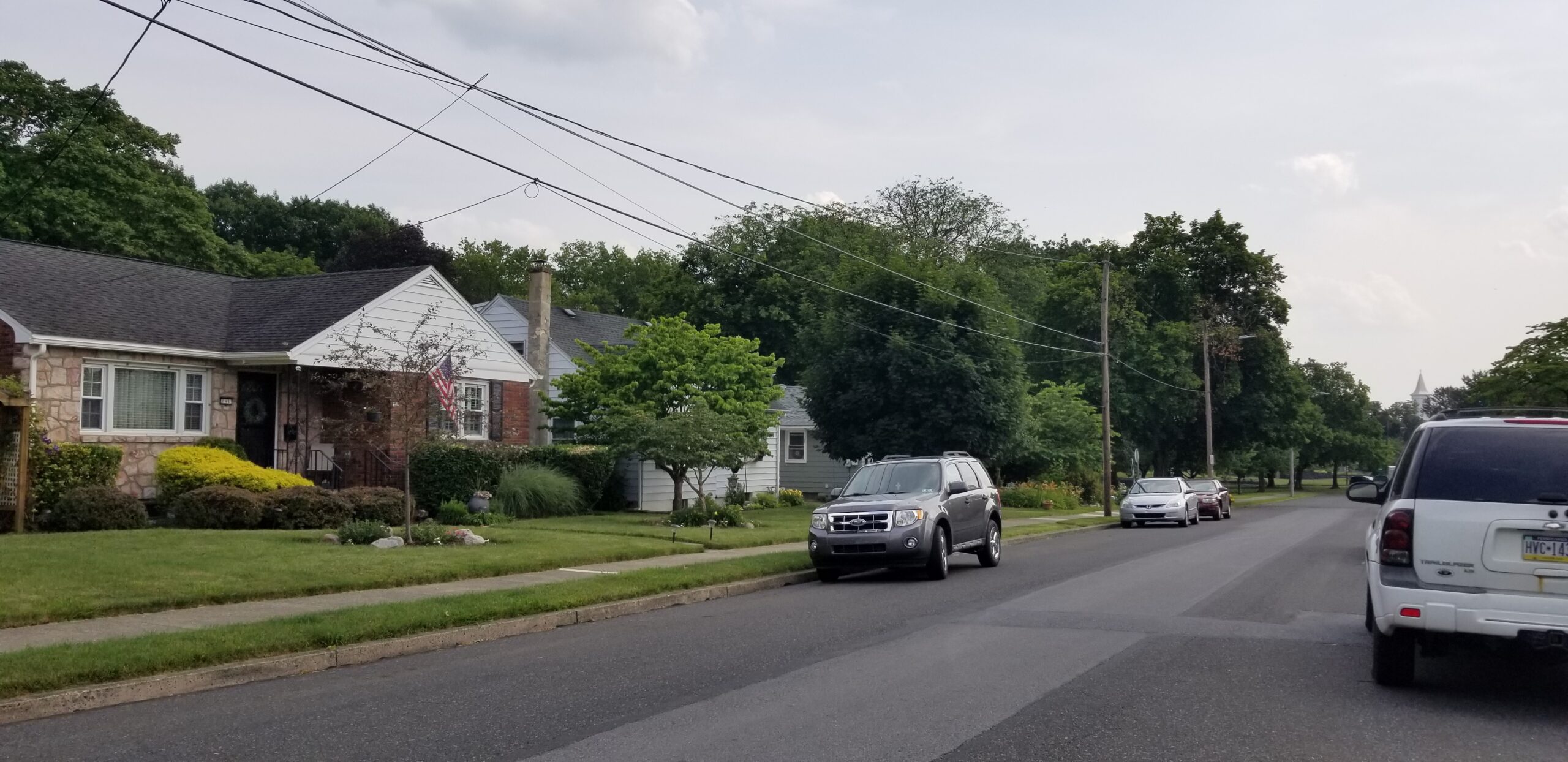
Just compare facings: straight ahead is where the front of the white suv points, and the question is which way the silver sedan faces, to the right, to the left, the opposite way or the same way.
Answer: the opposite way

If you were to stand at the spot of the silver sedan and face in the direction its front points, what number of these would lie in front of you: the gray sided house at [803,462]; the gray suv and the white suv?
2

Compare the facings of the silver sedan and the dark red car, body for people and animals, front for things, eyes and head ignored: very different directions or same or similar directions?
same or similar directions

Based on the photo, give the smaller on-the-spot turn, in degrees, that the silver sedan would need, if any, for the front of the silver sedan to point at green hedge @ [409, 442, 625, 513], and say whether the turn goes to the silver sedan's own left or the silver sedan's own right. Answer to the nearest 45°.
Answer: approximately 45° to the silver sedan's own right

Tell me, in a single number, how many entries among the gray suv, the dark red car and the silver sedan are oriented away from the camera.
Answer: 0

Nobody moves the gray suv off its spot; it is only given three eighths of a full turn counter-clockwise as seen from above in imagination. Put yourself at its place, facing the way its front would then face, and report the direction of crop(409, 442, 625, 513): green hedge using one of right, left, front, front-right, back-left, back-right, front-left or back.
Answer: back-left

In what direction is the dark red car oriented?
toward the camera

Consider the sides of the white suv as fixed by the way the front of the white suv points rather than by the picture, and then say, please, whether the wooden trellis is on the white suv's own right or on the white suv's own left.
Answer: on the white suv's own left

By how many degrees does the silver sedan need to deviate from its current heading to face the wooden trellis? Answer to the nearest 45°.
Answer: approximately 45° to its right

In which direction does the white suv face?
away from the camera

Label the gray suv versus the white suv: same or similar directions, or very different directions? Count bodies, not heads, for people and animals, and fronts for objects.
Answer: very different directions

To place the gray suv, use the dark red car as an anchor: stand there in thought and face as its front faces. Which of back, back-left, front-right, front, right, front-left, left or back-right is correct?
front

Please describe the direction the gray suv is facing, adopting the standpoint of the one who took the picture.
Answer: facing the viewer and to the left of the viewer

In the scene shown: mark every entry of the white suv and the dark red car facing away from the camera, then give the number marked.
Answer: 1

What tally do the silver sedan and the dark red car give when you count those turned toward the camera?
2

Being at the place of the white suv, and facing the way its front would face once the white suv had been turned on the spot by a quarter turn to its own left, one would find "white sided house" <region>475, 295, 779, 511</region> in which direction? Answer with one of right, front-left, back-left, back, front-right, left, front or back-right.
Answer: front-right

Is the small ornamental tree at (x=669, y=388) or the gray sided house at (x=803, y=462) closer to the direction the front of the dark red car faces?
the small ornamental tree

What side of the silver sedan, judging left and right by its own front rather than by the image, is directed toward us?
front

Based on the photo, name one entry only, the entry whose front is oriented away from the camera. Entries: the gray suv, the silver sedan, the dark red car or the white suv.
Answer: the white suv

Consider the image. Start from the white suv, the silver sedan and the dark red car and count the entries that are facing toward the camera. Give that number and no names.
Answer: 2

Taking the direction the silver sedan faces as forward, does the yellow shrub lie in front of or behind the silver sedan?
in front

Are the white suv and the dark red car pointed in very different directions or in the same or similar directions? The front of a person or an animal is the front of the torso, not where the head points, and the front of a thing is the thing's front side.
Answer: very different directions
